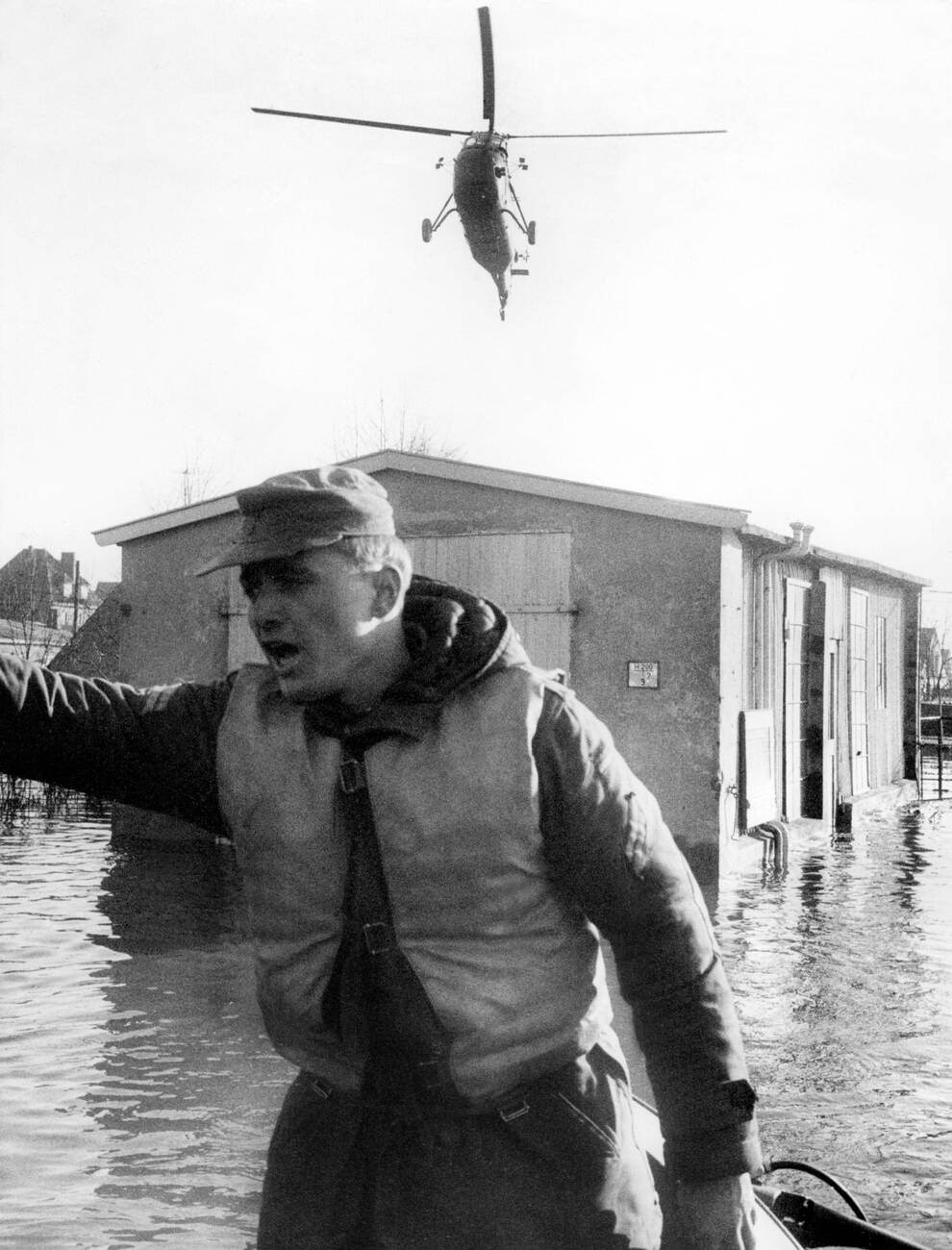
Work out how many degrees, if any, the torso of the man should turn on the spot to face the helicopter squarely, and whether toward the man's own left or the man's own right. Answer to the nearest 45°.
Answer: approximately 135° to the man's own right

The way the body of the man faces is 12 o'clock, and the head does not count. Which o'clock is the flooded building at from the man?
The flooded building is roughly at 5 o'clock from the man.
